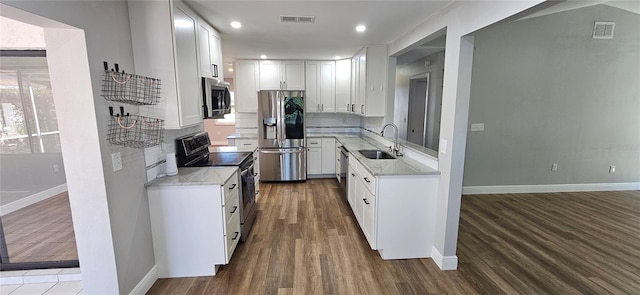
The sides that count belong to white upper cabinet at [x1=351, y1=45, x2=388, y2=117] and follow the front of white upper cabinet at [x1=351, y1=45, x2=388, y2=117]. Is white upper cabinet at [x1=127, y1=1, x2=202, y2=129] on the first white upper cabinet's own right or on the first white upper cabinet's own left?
on the first white upper cabinet's own left

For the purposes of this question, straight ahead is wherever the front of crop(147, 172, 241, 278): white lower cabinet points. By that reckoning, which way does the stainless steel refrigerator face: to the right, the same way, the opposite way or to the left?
to the right

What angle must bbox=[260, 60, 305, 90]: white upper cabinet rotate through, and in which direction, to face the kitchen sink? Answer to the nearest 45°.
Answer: approximately 45° to its left

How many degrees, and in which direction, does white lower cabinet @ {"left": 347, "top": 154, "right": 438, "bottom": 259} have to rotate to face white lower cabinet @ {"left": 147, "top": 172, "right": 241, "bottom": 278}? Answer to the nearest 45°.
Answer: approximately 45° to its left

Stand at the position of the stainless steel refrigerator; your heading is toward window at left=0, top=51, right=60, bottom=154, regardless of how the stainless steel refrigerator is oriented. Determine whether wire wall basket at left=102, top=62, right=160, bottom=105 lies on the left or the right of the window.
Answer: left

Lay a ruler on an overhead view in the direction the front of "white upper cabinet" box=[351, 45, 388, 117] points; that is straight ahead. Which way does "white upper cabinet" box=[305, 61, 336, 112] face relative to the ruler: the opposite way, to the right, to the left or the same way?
to the left

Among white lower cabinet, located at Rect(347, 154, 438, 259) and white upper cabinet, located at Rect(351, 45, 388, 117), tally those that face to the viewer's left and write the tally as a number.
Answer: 2

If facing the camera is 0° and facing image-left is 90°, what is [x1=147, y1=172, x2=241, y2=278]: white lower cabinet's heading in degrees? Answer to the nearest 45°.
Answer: approximately 270°

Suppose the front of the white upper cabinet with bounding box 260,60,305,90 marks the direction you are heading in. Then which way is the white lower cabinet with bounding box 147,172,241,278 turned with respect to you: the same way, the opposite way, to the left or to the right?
to the left

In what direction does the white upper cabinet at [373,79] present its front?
to the viewer's left

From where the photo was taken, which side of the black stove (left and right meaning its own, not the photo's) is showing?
right

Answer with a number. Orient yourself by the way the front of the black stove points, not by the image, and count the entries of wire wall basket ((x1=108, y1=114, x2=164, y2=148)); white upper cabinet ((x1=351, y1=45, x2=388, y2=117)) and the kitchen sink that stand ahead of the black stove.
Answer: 2
